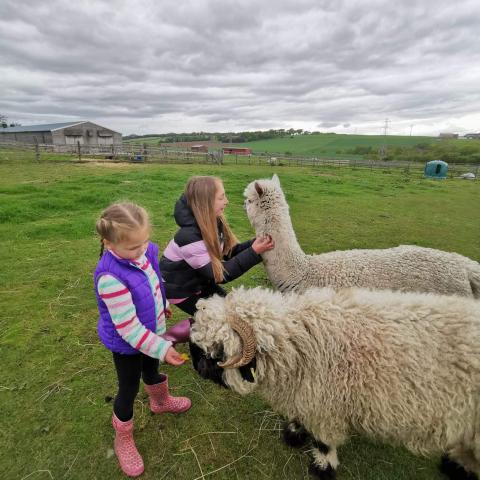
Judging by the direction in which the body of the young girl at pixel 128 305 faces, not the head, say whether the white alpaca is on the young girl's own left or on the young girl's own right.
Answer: on the young girl's own left

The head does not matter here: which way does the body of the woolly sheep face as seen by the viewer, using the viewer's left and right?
facing to the left of the viewer

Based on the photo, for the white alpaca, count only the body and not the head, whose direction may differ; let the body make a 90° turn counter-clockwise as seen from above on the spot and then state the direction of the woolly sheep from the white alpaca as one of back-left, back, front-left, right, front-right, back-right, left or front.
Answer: front

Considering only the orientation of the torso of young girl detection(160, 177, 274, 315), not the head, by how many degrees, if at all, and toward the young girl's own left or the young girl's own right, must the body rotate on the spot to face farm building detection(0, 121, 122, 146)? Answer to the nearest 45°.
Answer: approximately 135° to the young girl's own left

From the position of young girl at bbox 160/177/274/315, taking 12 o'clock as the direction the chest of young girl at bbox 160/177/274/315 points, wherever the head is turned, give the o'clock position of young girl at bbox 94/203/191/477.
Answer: young girl at bbox 94/203/191/477 is roughly at 4 o'clock from young girl at bbox 160/177/274/315.

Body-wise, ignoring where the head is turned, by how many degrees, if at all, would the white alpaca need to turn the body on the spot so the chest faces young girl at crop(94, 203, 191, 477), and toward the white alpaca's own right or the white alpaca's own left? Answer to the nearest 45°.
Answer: approximately 45° to the white alpaca's own left

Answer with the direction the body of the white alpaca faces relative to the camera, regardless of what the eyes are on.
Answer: to the viewer's left

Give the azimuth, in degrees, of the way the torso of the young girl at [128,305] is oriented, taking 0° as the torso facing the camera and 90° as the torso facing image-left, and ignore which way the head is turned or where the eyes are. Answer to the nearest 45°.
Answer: approximately 315°

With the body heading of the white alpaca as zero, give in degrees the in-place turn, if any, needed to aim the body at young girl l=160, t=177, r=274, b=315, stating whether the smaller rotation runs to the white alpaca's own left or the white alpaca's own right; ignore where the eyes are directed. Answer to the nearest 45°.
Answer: approximately 45° to the white alpaca's own left

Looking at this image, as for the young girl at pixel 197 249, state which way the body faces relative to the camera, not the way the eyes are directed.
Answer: to the viewer's right

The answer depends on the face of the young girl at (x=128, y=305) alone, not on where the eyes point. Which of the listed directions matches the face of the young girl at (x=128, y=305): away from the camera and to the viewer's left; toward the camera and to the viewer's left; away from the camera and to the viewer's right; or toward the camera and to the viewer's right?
toward the camera and to the viewer's right

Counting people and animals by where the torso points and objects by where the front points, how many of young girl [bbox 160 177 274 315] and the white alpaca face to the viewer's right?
1

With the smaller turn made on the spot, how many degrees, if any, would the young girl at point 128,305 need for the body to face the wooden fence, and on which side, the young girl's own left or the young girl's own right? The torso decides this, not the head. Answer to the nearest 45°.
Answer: approximately 135° to the young girl's own left

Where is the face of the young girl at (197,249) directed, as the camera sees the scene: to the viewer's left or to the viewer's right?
to the viewer's right
